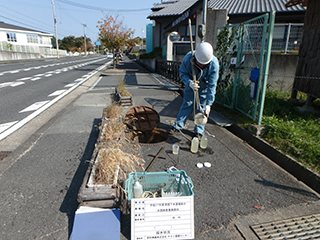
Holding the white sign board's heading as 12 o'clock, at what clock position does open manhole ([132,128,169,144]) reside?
The open manhole is roughly at 6 o'clock from the white sign board.

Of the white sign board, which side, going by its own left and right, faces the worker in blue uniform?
back

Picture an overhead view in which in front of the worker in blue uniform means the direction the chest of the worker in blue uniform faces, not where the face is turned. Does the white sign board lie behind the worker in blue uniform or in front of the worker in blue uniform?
in front

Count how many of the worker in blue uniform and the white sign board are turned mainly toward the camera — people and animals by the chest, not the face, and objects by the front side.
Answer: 2

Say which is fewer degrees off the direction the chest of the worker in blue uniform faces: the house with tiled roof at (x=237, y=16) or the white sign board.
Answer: the white sign board

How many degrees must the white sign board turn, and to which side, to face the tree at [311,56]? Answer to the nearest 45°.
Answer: approximately 135° to its left

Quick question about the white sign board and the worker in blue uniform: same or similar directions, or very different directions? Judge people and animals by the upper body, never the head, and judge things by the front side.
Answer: same or similar directions

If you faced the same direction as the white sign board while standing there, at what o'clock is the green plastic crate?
The green plastic crate is roughly at 6 o'clock from the white sign board.

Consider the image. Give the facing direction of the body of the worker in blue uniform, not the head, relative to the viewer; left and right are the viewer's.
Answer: facing the viewer

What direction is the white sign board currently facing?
toward the camera

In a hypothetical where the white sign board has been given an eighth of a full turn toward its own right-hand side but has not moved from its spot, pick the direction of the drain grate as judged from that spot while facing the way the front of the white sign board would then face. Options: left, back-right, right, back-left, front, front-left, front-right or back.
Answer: back-left

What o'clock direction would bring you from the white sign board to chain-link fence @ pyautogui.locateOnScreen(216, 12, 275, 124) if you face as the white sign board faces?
The chain-link fence is roughly at 7 o'clock from the white sign board.
